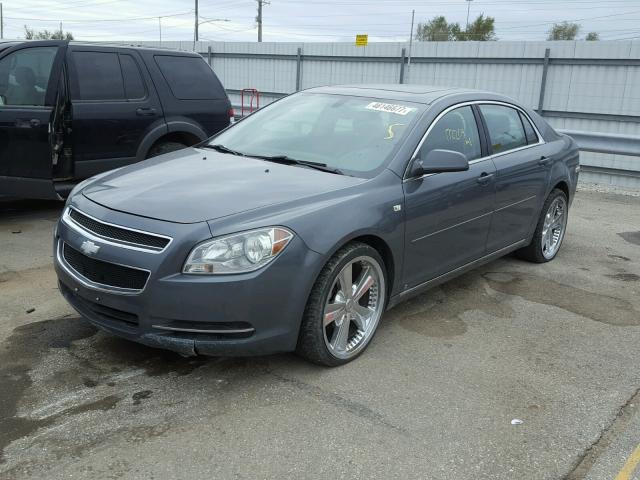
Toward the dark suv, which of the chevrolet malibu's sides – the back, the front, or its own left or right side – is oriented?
right

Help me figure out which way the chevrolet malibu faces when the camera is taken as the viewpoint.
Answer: facing the viewer and to the left of the viewer

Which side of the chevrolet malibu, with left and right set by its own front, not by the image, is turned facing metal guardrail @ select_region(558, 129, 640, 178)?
back
